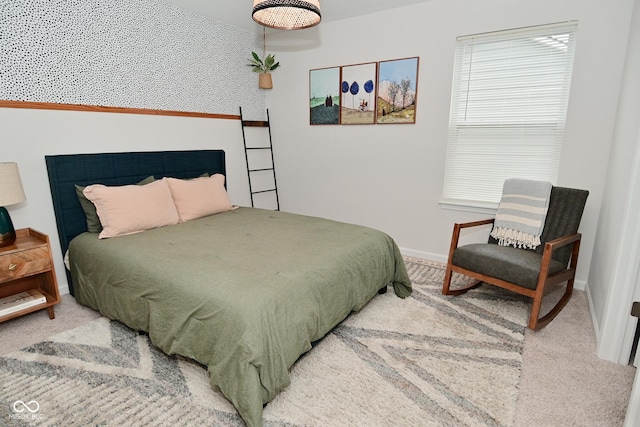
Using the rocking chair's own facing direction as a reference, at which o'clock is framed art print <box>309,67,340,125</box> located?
The framed art print is roughly at 2 o'clock from the rocking chair.

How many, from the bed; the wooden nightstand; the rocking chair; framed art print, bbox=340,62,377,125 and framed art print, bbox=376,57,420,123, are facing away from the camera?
0

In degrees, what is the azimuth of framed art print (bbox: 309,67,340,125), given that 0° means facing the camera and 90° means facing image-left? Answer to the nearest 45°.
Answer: approximately 45°

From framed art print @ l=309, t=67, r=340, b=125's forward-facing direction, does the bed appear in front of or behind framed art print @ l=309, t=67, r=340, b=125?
in front

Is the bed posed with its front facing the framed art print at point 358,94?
no

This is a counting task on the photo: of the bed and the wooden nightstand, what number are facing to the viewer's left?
0

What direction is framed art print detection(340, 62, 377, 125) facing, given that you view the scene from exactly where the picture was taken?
facing the viewer and to the left of the viewer

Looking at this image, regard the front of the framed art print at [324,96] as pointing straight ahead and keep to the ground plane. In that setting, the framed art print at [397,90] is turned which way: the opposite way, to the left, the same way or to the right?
the same way

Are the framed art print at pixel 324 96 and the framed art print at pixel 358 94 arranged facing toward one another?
no

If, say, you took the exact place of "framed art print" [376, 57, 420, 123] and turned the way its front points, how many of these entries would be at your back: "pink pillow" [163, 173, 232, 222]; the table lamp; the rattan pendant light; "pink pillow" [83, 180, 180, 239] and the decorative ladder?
0

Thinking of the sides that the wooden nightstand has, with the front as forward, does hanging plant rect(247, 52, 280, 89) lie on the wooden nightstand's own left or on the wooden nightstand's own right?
on the wooden nightstand's own left

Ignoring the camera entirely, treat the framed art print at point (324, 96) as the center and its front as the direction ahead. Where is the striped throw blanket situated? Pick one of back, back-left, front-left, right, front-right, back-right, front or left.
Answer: left

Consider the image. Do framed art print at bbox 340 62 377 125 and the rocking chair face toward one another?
no

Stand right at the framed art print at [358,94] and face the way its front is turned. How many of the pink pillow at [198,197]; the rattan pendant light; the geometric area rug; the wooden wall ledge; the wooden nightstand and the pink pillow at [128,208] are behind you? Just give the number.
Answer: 0

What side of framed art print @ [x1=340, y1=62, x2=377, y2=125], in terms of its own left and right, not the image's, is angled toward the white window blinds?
left

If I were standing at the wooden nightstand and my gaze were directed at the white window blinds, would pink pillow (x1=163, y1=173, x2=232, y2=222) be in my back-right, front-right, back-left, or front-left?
front-left

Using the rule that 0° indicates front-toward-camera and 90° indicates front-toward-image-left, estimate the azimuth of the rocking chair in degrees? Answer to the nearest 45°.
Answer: approximately 45°

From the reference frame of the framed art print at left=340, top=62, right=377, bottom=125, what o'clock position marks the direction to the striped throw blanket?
The striped throw blanket is roughly at 9 o'clock from the framed art print.

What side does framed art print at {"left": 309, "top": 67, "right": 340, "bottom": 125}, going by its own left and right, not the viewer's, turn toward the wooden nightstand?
front

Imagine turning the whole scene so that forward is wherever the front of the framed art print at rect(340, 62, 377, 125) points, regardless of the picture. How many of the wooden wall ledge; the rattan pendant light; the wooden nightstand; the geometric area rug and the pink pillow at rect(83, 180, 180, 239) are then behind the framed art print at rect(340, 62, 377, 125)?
0

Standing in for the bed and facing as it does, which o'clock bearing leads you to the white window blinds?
The white window blinds is roughly at 10 o'clock from the bed.
